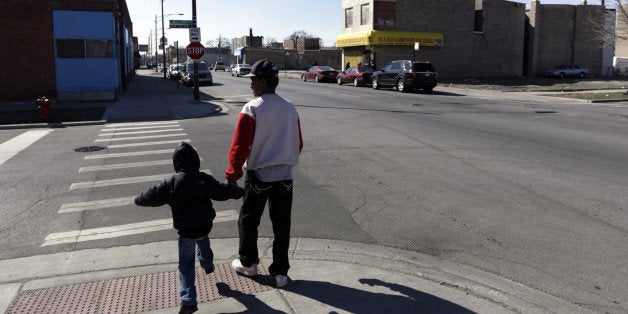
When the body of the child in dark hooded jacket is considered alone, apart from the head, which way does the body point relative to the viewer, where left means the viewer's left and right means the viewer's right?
facing away from the viewer

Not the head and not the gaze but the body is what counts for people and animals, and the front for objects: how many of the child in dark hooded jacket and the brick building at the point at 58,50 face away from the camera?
1

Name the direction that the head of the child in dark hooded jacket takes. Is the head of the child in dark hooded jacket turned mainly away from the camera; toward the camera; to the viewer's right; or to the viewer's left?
away from the camera

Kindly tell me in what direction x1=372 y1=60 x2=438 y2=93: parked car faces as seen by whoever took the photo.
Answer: facing away from the viewer and to the left of the viewer

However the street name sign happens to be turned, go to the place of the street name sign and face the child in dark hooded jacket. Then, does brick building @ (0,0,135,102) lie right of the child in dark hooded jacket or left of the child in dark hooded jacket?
right

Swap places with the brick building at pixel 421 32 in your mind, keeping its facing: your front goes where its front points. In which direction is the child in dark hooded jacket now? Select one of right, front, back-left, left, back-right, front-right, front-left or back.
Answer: front-left

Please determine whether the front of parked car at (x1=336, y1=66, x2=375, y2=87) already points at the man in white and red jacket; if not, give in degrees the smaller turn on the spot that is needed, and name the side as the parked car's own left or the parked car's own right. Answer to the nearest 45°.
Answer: approximately 135° to the parked car's own left

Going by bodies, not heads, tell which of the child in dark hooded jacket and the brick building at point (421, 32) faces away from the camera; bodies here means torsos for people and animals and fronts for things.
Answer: the child in dark hooded jacket

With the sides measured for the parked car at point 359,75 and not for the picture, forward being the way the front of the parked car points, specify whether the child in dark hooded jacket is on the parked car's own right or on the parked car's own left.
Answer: on the parked car's own left

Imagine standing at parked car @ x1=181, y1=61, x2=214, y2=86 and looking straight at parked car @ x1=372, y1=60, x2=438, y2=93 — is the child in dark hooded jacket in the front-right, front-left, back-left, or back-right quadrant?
front-right

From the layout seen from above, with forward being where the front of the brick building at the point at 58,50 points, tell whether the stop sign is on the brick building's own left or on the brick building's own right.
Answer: on the brick building's own left
